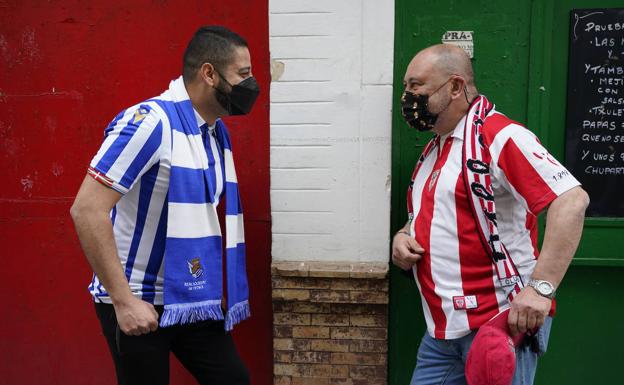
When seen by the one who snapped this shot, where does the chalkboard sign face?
facing the viewer

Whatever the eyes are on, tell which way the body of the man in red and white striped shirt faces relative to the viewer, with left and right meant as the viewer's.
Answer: facing the viewer and to the left of the viewer

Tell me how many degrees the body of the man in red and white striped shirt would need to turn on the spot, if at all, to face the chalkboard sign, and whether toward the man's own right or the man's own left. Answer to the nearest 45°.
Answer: approximately 180°

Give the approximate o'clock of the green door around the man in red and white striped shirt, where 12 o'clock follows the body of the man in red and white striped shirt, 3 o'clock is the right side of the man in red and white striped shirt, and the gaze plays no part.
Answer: The green door is roughly at 5 o'clock from the man in red and white striped shirt.

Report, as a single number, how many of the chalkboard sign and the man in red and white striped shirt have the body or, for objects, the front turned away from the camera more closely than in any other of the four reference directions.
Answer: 0

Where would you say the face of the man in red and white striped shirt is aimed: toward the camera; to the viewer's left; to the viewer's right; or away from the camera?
to the viewer's left

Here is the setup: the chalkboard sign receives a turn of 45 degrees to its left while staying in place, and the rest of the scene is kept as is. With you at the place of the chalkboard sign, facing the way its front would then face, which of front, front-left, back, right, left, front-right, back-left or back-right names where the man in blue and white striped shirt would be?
right
